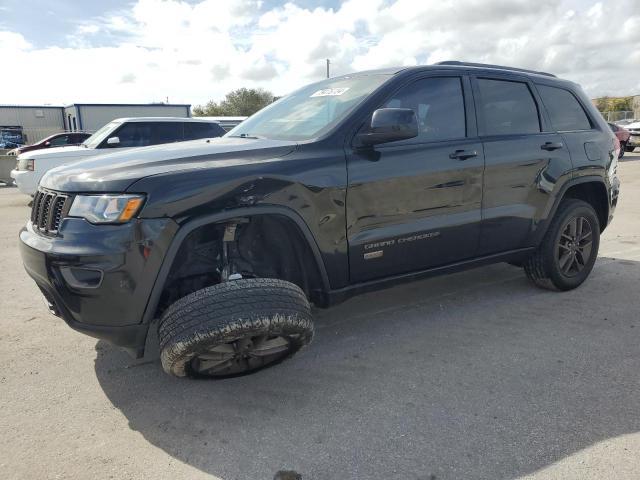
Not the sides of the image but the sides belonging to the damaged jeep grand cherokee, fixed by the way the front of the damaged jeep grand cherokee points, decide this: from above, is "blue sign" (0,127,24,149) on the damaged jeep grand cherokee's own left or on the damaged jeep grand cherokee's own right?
on the damaged jeep grand cherokee's own right

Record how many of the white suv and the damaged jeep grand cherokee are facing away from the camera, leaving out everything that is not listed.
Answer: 0

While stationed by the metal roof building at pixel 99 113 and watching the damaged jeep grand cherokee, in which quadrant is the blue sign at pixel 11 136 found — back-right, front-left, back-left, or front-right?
back-right

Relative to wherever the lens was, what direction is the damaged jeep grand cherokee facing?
facing the viewer and to the left of the viewer

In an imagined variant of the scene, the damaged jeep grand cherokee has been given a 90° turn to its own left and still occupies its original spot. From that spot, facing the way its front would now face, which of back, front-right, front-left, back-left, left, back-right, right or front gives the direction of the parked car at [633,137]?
left

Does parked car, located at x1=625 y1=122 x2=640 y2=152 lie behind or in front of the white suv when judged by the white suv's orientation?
behind

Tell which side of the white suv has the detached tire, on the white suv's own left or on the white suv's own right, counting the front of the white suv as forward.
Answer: on the white suv's own left
